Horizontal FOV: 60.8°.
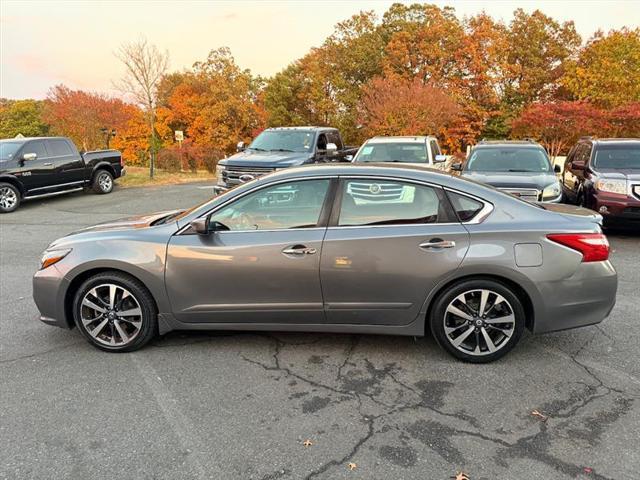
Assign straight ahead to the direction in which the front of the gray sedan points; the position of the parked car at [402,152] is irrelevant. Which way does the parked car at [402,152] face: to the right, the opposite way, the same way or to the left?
to the left

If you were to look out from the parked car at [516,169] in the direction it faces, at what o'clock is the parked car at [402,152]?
the parked car at [402,152] is roughly at 4 o'clock from the parked car at [516,169].

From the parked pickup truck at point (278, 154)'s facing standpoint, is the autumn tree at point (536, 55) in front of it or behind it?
behind

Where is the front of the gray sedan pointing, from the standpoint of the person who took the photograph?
facing to the left of the viewer

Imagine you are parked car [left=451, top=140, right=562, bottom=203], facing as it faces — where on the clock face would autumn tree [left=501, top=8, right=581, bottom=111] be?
The autumn tree is roughly at 6 o'clock from the parked car.

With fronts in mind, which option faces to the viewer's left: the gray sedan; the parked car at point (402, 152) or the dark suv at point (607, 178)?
the gray sedan

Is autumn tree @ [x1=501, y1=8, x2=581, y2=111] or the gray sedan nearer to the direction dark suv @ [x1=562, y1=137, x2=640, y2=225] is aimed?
the gray sedan

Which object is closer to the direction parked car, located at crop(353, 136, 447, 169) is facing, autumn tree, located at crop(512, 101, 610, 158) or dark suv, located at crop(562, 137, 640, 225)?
the dark suv

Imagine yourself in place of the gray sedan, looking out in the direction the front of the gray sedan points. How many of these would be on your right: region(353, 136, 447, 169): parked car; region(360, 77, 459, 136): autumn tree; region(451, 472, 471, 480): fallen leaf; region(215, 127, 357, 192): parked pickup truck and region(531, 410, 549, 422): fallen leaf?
3

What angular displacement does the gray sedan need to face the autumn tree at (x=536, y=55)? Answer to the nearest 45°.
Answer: approximately 135° to its right

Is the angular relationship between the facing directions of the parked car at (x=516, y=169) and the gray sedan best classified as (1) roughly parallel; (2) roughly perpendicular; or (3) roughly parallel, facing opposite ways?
roughly perpendicular

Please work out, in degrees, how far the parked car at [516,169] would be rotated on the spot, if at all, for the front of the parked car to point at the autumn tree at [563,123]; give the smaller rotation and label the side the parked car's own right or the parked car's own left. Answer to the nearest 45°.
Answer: approximately 180°
